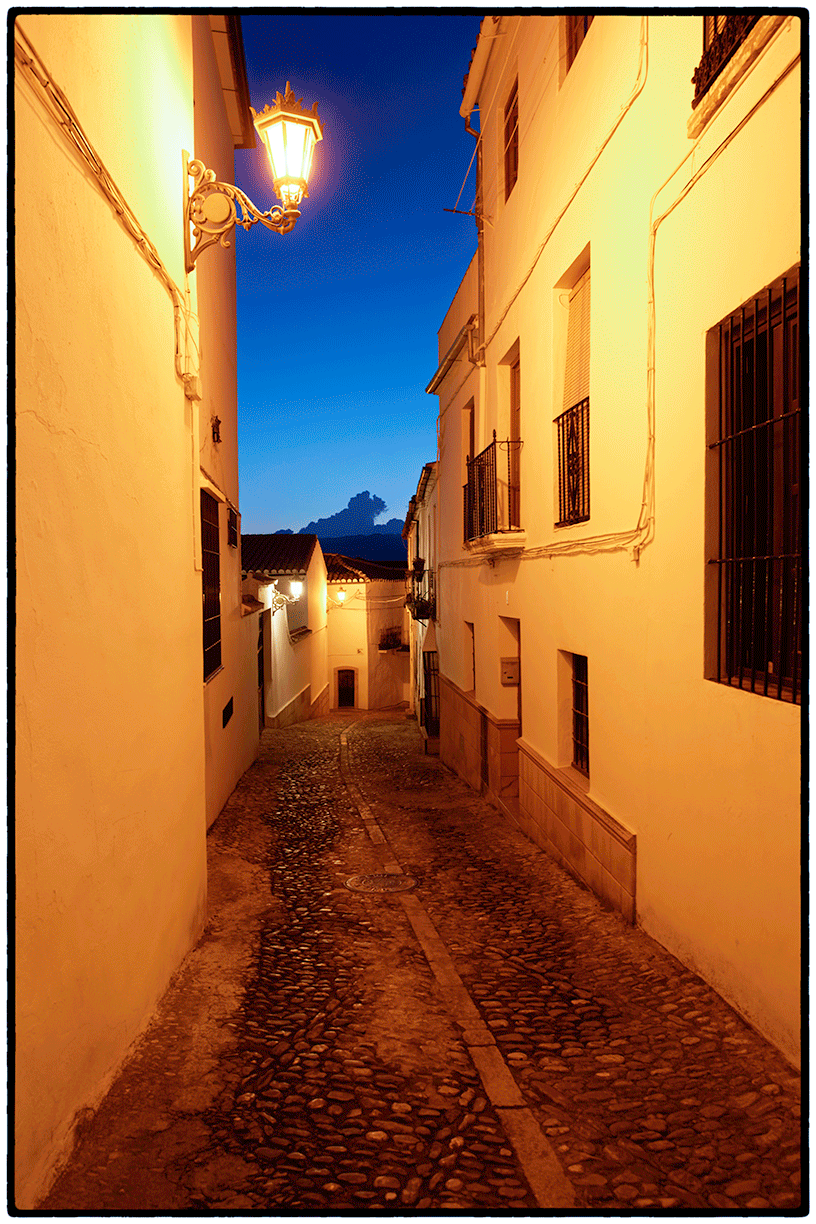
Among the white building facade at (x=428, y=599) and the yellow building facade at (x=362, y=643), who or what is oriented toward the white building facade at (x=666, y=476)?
the yellow building facade at (x=362, y=643)

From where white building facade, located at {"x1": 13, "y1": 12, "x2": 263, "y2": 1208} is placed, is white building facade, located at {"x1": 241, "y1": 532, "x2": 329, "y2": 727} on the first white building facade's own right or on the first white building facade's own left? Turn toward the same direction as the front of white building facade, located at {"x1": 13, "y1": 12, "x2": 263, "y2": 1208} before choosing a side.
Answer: on the first white building facade's own left

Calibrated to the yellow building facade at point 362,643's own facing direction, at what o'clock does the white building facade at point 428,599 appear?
the white building facade at point 428,599 is roughly at 12 o'clock from the yellow building facade at point 362,643.

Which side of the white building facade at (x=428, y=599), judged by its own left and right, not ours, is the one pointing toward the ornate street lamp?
left

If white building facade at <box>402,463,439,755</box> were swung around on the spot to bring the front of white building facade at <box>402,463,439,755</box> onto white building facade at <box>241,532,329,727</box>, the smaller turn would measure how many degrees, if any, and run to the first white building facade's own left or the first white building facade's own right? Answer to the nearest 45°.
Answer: approximately 45° to the first white building facade's own right

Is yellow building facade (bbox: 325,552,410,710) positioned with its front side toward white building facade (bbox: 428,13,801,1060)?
yes

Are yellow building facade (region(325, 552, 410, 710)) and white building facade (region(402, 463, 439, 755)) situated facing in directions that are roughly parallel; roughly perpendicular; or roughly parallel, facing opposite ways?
roughly perpendicular

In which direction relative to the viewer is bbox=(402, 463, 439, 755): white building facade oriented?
to the viewer's left

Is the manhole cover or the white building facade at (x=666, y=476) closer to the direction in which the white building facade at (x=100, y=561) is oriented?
the white building facade

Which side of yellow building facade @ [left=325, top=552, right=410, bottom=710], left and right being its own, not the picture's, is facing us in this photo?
front

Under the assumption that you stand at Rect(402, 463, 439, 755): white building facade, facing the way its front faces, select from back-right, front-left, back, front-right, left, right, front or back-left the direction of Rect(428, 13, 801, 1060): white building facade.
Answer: left

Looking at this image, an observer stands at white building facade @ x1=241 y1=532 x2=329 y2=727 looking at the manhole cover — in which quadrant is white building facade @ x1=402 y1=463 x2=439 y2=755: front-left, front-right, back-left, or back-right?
front-left

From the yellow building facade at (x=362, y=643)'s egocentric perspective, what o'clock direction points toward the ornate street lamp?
The ornate street lamp is roughly at 12 o'clock from the yellow building facade.

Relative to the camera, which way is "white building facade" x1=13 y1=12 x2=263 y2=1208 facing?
to the viewer's right

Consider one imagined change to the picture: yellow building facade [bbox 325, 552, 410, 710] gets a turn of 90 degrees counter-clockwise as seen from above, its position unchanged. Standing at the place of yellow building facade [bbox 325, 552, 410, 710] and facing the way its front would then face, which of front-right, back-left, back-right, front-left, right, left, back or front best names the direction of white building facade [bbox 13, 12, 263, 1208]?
right

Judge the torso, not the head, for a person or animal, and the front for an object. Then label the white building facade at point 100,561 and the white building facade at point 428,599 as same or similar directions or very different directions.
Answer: very different directions
